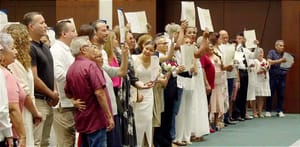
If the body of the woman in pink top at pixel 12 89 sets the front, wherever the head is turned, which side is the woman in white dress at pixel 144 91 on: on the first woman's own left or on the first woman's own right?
on the first woman's own left

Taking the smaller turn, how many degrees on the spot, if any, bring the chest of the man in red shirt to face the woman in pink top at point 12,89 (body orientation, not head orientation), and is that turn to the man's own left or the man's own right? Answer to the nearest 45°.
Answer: approximately 180°

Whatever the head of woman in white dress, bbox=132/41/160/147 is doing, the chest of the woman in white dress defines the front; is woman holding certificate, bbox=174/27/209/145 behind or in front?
behind

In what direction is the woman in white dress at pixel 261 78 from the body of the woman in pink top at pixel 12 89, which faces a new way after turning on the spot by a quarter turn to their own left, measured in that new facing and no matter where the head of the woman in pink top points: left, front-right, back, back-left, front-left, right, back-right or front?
front-right

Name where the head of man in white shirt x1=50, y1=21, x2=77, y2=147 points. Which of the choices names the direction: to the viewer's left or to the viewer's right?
to the viewer's right

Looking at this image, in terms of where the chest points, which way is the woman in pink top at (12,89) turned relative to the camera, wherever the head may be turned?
to the viewer's right

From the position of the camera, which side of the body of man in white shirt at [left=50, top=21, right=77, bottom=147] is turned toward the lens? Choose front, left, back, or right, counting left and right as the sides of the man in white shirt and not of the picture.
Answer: right

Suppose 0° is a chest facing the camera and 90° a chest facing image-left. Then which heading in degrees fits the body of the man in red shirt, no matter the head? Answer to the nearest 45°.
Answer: approximately 225°

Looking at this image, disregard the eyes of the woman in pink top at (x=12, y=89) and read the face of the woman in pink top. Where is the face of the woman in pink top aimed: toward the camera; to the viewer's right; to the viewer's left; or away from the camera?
to the viewer's right

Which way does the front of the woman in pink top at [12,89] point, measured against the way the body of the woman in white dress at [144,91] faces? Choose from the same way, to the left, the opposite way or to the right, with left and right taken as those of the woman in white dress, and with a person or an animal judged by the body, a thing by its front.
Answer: to the left
